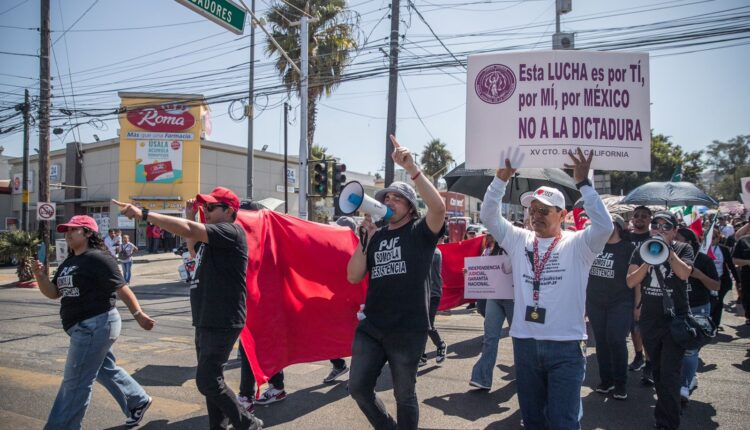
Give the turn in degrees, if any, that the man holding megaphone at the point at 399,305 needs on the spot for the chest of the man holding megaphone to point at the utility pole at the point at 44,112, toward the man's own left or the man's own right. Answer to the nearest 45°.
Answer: approximately 90° to the man's own right

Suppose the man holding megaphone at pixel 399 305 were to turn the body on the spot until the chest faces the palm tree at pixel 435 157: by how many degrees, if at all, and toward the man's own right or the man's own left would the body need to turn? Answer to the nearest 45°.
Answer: approximately 135° to the man's own right

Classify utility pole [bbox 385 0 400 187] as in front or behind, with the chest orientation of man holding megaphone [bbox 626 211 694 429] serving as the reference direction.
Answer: behind

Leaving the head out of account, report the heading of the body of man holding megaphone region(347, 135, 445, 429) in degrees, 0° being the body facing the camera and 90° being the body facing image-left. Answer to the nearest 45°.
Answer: approximately 45°

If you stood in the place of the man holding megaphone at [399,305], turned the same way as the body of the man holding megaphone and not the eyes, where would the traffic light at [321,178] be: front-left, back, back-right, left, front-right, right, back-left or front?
back-right

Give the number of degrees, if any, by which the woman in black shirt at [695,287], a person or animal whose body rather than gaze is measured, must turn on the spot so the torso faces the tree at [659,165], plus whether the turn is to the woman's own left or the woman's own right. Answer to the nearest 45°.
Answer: approximately 135° to the woman's own right

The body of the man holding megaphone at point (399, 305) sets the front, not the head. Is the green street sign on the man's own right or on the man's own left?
on the man's own right
